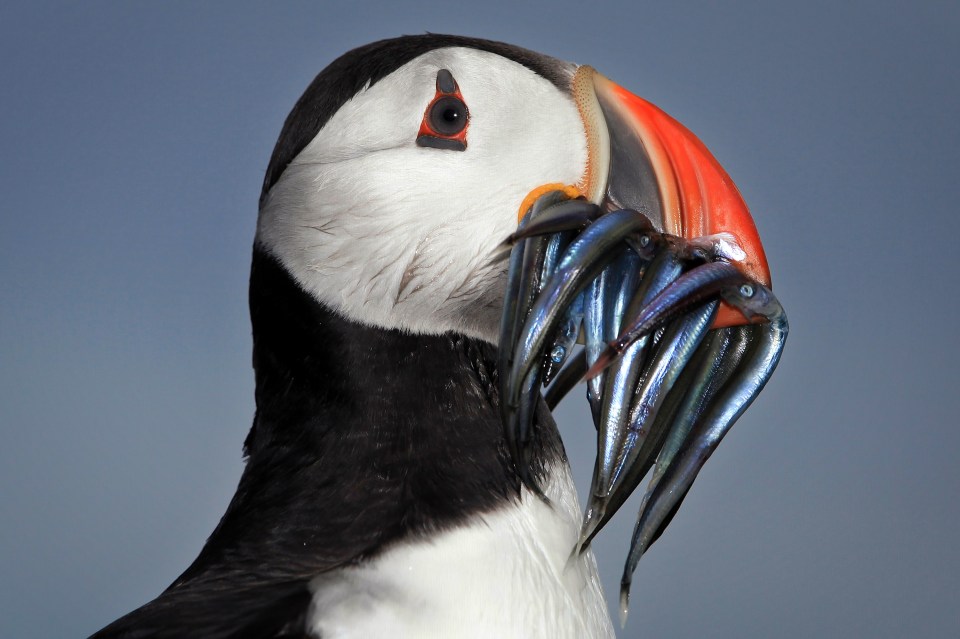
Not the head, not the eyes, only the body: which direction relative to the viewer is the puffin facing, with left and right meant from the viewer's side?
facing to the right of the viewer
